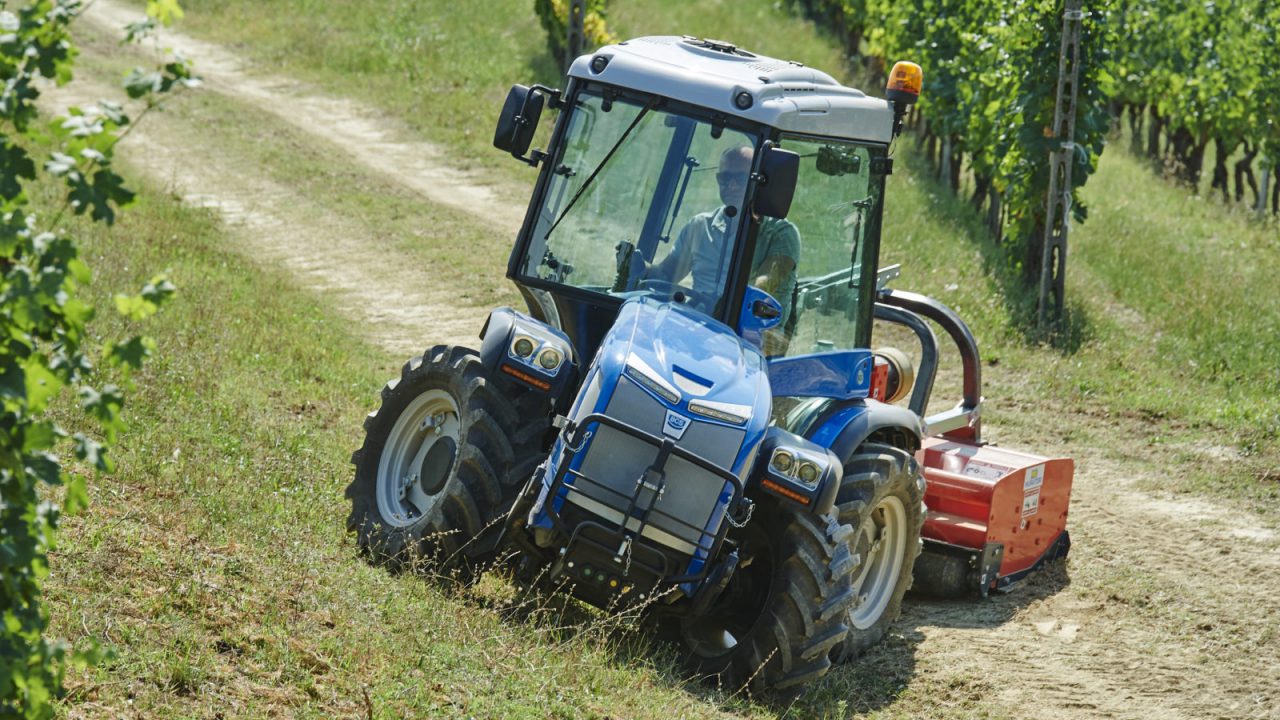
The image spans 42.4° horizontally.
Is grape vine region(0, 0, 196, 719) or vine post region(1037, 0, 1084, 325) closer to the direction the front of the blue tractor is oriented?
the grape vine

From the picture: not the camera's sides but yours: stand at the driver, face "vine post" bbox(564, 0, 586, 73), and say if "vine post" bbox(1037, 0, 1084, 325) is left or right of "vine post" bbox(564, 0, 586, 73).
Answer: right

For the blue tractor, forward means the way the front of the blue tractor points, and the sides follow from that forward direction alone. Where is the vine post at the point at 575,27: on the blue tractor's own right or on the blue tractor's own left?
on the blue tractor's own right

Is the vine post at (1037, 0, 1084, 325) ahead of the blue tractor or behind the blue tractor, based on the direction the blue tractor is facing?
behind

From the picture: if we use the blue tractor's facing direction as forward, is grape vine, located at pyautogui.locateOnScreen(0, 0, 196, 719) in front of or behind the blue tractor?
in front

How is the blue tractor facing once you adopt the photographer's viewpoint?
facing the viewer and to the left of the viewer
